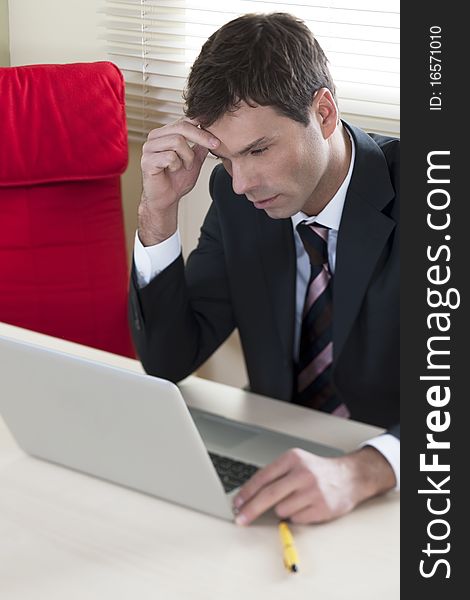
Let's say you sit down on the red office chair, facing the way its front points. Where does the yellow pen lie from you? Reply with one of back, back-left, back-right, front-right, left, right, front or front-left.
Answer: front

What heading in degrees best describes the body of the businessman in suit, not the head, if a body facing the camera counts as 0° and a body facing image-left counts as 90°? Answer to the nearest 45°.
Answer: approximately 45°

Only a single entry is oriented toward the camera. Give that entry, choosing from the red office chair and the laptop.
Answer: the red office chair

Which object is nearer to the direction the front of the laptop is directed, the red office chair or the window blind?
the window blind

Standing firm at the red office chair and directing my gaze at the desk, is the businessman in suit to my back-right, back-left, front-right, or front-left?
front-left

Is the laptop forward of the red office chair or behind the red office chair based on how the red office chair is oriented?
forward

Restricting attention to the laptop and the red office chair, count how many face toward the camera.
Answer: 1

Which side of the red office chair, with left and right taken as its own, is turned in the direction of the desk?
front

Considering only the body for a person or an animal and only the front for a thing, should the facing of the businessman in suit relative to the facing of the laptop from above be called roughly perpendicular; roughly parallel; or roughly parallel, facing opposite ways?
roughly parallel, facing opposite ways

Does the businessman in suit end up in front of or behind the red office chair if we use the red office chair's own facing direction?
in front

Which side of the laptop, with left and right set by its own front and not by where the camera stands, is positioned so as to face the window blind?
front

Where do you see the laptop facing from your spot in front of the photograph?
facing away from the viewer and to the right of the viewer

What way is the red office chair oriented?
toward the camera

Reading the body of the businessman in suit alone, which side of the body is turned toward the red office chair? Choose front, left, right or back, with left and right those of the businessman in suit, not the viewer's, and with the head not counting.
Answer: right

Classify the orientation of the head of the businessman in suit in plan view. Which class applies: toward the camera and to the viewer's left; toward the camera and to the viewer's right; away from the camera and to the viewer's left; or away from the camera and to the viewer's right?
toward the camera and to the viewer's left
